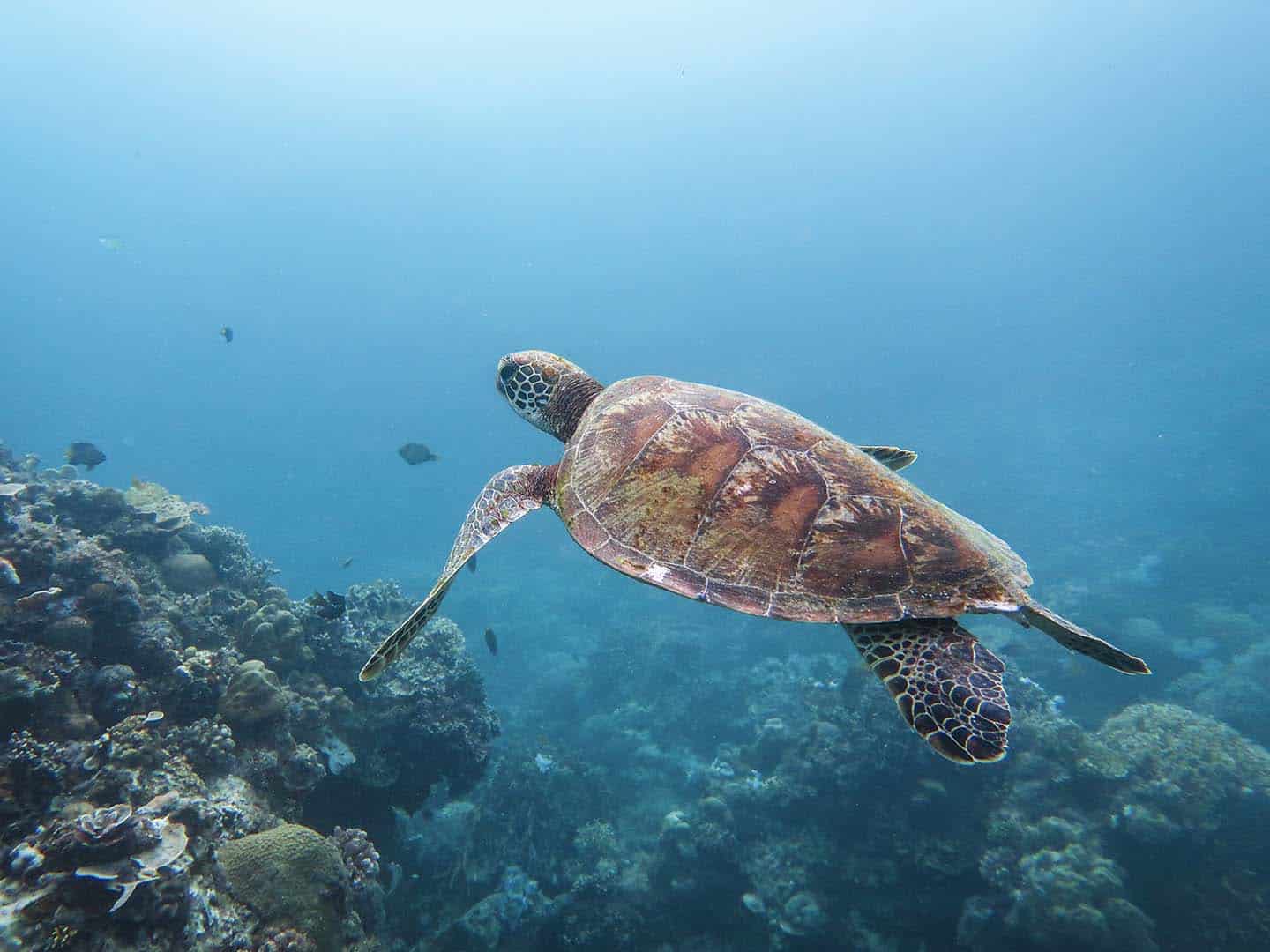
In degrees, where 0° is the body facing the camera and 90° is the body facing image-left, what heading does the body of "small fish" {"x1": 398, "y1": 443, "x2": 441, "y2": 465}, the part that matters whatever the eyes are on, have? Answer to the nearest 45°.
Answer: approximately 90°

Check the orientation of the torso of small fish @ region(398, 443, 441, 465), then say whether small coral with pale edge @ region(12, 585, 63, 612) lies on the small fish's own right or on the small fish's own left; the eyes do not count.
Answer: on the small fish's own left
